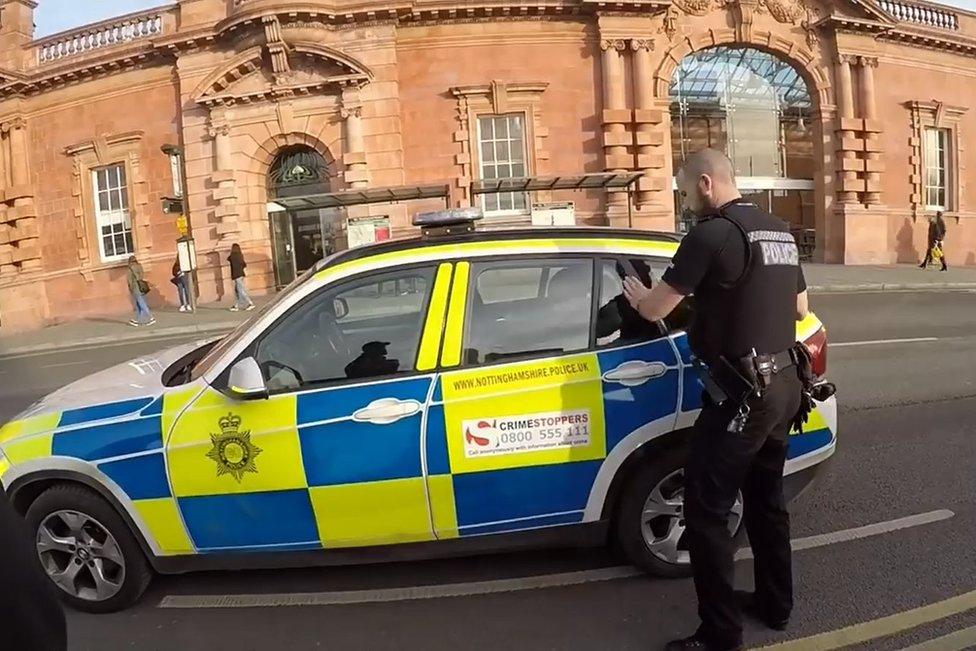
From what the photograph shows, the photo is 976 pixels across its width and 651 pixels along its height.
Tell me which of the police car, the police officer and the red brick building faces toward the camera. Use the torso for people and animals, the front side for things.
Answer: the red brick building

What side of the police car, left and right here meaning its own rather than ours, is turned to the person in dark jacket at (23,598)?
left

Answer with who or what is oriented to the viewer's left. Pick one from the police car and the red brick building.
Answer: the police car

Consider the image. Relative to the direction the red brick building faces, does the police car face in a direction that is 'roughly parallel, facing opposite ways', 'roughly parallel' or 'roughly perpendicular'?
roughly perpendicular

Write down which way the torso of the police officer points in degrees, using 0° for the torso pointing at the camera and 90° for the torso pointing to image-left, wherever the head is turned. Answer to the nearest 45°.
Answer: approximately 135°

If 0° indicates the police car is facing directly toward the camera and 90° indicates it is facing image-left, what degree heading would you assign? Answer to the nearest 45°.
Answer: approximately 90°

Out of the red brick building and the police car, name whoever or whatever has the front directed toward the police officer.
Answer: the red brick building

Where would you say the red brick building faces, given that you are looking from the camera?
facing the viewer

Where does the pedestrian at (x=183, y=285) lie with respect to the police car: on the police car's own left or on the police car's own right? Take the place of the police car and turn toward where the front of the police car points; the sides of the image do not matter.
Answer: on the police car's own right

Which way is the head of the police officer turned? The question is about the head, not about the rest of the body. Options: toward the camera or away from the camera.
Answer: away from the camera

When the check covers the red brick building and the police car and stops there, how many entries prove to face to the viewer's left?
1

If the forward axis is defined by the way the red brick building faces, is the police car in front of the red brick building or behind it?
in front

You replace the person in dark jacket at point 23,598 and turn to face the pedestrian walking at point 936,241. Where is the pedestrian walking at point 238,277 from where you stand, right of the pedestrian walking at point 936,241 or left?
left

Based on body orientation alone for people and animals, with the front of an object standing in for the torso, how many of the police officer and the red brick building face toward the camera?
1

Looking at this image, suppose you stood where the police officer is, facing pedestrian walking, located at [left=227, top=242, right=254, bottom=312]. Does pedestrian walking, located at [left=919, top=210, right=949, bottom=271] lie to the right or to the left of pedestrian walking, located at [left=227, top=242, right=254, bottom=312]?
right

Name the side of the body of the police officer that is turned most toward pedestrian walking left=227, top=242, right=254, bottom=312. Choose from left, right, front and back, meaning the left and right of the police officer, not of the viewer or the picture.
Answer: front

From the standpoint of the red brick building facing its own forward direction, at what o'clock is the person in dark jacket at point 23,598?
The person in dark jacket is roughly at 12 o'clock from the red brick building.
